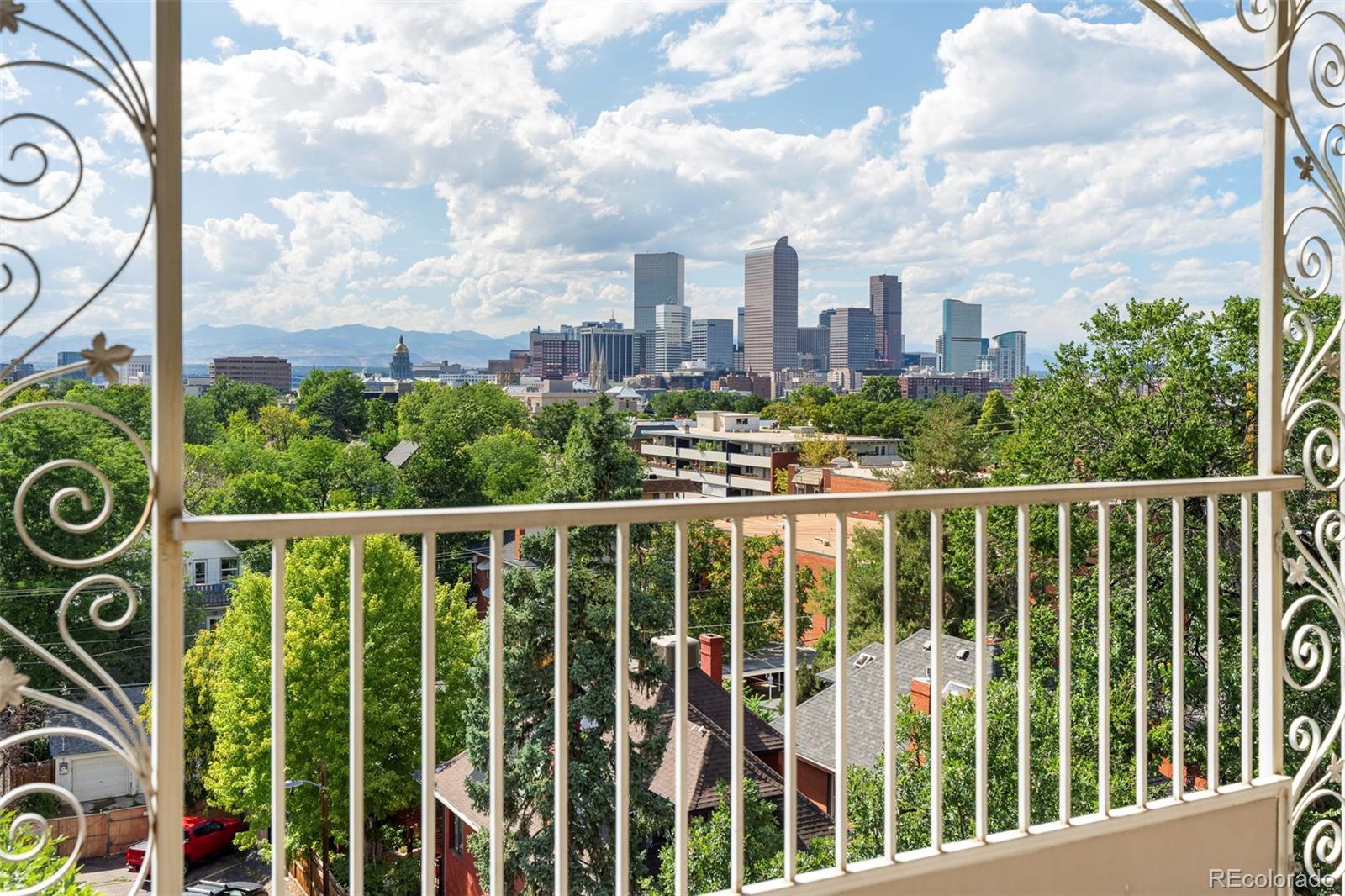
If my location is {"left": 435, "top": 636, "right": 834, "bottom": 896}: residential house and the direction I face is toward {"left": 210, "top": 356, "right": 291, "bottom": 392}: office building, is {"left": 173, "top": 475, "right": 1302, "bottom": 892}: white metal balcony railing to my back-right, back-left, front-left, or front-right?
back-left

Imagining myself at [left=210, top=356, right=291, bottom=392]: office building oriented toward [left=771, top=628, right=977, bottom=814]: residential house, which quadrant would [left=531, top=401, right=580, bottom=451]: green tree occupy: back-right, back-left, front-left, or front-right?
front-left
